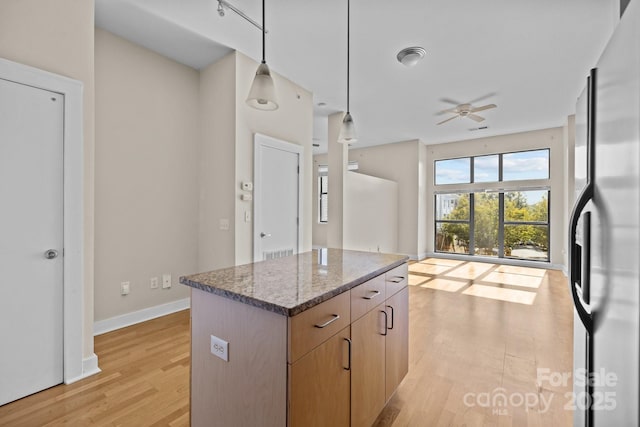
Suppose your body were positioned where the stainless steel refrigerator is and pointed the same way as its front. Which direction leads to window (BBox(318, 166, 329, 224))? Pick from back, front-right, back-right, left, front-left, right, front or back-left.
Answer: front-right

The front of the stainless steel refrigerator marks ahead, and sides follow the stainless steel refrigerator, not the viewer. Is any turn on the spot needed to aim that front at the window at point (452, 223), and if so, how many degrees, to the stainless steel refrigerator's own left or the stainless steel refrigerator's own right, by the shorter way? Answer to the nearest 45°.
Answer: approximately 45° to the stainless steel refrigerator's own right

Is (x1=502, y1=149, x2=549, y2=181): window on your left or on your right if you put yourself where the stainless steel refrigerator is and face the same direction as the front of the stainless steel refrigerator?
on your right

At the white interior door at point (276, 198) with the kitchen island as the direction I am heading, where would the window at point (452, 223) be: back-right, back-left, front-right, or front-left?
back-left

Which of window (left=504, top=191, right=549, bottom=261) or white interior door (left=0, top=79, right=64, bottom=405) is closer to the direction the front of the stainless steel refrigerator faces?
the white interior door

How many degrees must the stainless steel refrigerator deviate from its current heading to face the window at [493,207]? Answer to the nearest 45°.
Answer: approximately 90° to its right

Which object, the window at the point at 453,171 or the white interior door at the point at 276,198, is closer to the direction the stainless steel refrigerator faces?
the white interior door

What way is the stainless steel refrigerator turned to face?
to the viewer's left

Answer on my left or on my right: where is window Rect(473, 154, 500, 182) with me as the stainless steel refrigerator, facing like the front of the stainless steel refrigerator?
on my right

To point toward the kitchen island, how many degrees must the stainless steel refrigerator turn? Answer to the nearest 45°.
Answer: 0° — it already faces it

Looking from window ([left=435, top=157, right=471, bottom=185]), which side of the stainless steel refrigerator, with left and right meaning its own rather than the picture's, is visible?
right

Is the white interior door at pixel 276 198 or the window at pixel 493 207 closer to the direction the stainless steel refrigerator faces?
the white interior door
